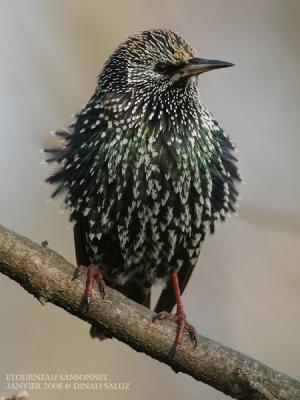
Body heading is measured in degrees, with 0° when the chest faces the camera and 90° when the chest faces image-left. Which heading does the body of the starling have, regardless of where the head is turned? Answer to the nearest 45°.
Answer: approximately 0°
